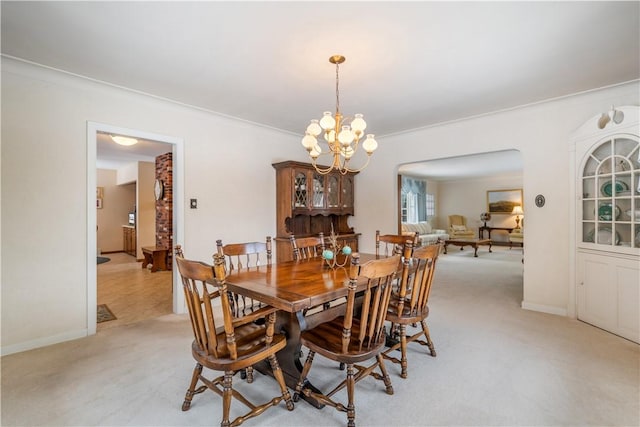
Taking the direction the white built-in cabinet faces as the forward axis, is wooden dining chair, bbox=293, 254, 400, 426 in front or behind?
in front

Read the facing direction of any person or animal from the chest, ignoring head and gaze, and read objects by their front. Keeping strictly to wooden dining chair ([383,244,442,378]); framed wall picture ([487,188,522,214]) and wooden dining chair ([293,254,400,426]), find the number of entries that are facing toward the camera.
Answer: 1

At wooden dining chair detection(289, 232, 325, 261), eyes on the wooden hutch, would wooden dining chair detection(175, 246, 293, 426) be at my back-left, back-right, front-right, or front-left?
back-left

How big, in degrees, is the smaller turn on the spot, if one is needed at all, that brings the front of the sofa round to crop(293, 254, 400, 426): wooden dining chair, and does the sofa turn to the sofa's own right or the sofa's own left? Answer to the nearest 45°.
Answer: approximately 45° to the sofa's own right

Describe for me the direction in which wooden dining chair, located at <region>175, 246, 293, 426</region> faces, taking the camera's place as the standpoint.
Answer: facing away from the viewer and to the right of the viewer

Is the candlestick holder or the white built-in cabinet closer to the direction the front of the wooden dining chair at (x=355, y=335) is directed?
the candlestick holder

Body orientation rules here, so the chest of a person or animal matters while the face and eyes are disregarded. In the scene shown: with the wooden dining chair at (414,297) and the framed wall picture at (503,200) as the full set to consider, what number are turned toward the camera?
1

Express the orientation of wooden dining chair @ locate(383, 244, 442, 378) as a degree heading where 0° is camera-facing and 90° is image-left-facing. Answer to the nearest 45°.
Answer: approximately 135°

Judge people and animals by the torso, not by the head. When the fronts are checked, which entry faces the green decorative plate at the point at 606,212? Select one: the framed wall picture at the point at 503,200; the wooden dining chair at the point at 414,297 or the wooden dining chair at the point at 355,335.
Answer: the framed wall picture

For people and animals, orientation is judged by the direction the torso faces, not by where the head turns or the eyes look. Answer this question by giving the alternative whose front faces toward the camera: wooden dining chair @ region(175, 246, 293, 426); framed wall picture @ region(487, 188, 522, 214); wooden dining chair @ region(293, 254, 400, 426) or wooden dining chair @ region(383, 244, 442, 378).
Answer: the framed wall picture

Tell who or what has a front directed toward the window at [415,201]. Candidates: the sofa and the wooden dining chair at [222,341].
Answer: the wooden dining chair

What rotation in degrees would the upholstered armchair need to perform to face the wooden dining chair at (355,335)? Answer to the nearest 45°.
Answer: approximately 45° to its right

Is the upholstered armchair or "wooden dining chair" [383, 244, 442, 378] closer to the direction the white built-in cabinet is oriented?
the wooden dining chair
